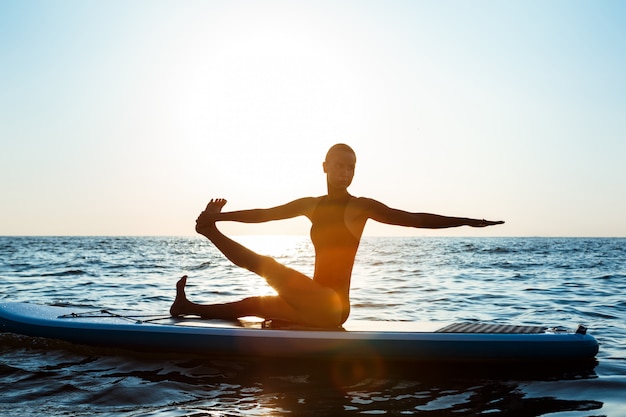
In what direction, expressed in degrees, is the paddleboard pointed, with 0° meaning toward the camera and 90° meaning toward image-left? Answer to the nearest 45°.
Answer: approximately 90°
